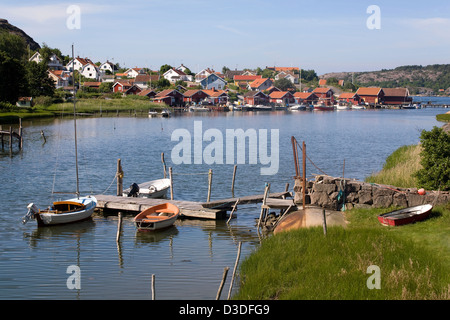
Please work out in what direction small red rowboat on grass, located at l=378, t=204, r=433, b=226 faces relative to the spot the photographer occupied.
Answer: facing away from the viewer and to the right of the viewer

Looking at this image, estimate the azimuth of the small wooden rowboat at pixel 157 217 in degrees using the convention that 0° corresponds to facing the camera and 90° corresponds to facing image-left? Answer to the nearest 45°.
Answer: approximately 225°

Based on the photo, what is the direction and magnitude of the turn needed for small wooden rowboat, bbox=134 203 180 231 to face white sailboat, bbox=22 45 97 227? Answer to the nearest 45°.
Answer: approximately 135° to its left

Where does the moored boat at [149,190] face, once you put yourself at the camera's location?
facing away from the viewer and to the right of the viewer

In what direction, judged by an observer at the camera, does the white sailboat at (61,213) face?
facing away from the viewer and to the right of the viewer

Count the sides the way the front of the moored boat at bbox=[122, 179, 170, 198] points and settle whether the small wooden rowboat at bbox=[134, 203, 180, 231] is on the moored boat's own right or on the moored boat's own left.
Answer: on the moored boat's own right

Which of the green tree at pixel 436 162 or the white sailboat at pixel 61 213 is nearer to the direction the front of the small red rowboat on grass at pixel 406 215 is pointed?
the green tree

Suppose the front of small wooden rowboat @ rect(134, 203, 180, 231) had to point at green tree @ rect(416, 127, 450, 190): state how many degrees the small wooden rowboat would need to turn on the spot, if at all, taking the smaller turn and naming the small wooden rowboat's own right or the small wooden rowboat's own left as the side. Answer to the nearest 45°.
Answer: approximately 45° to the small wooden rowboat's own right

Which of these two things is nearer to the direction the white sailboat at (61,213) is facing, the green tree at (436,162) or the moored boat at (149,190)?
the moored boat
